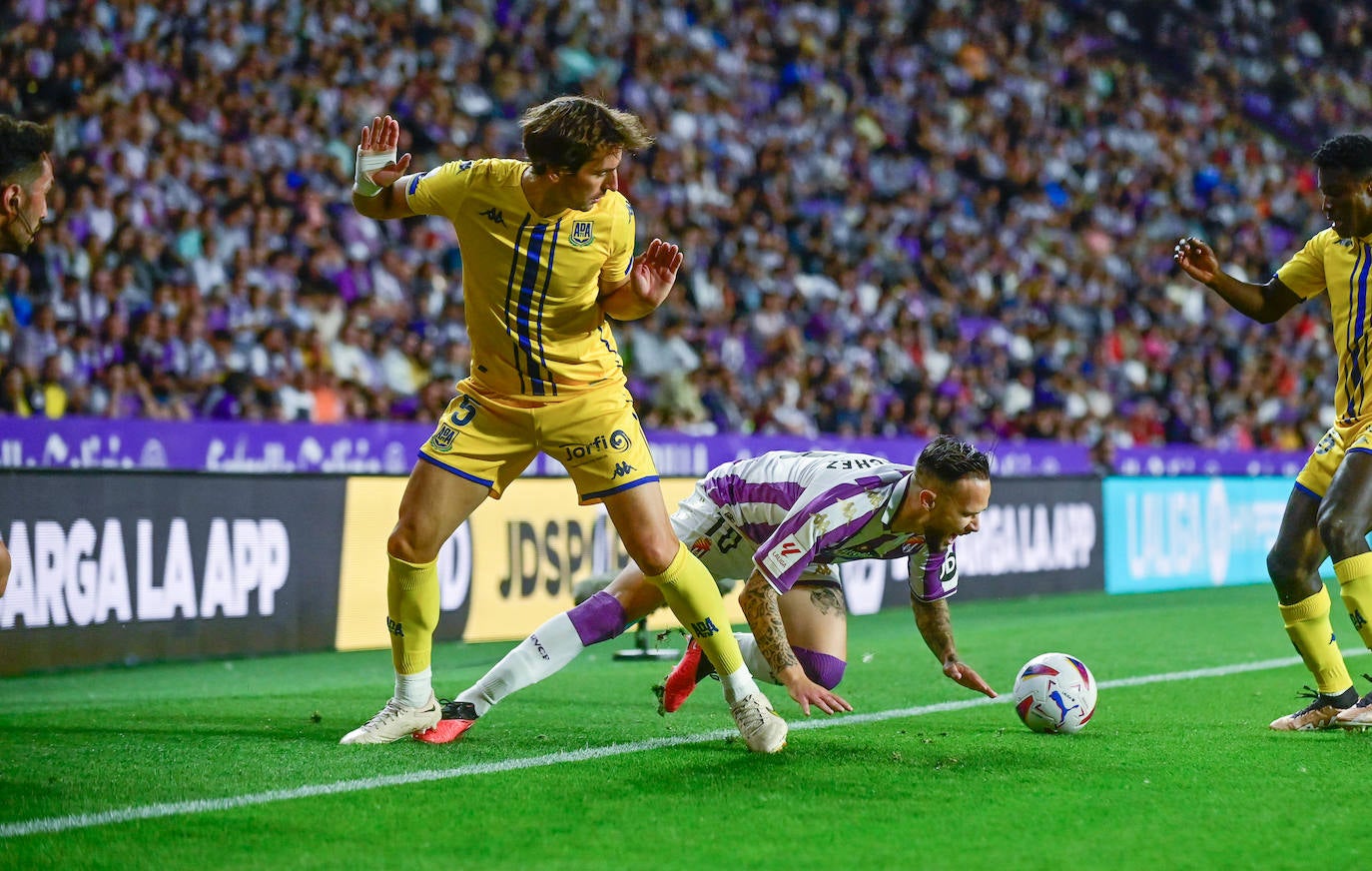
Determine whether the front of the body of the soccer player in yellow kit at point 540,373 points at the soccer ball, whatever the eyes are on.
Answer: no

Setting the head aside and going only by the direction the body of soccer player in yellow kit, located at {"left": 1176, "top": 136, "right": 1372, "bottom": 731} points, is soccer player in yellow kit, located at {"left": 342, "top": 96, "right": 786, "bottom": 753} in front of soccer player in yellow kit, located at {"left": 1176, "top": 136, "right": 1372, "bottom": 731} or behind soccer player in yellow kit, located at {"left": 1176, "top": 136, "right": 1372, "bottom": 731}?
in front

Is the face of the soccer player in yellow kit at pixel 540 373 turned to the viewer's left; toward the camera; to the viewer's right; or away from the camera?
to the viewer's right

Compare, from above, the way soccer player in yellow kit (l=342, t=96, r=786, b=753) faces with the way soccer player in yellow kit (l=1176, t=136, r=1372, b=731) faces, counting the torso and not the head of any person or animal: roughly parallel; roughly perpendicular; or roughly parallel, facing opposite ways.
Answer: roughly perpendicular

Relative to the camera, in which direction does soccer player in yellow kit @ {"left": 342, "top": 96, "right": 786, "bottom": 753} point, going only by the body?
toward the camera

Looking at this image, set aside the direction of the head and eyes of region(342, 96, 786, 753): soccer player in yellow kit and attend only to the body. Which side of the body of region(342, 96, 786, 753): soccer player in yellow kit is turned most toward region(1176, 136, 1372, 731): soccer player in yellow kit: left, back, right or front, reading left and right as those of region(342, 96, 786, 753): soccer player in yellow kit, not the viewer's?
left

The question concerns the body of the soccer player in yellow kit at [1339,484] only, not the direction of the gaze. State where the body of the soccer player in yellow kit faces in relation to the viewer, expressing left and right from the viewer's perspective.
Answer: facing the viewer and to the left of the viewer

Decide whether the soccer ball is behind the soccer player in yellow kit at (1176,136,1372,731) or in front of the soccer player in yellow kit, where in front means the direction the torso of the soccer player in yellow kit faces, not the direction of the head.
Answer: in front

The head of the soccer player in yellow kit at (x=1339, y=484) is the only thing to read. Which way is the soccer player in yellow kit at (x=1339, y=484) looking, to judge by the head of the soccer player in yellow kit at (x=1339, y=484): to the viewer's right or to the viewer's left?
to the viewer's left
